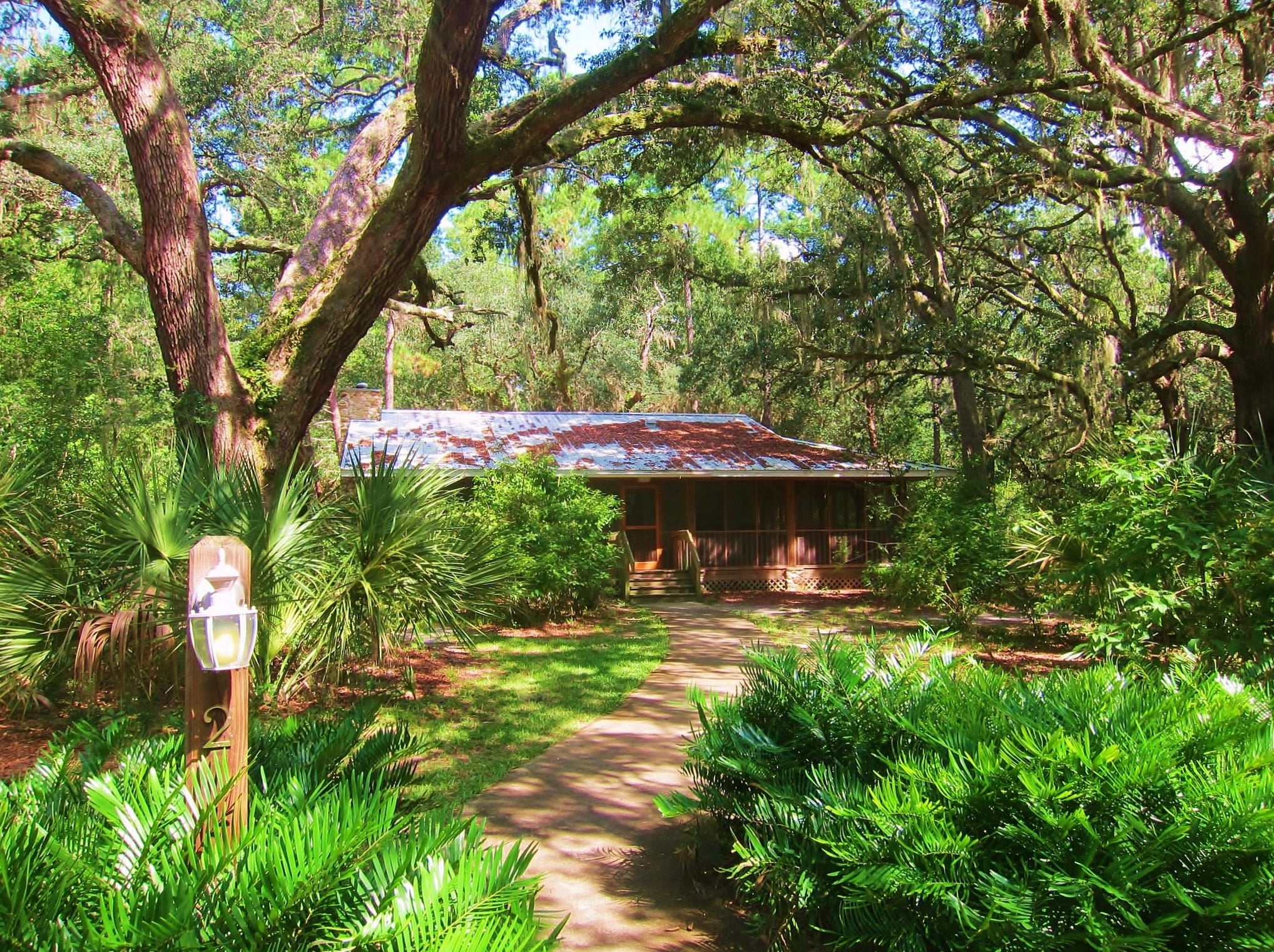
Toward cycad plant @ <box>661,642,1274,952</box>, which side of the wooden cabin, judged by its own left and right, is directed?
front

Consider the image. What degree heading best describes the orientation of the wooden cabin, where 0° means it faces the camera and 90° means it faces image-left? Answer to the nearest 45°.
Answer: approximately 0°

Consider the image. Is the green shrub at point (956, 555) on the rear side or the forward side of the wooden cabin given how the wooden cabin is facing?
on the forward side

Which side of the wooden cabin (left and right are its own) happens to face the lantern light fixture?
front

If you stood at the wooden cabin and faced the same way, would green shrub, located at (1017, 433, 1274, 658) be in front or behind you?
in front

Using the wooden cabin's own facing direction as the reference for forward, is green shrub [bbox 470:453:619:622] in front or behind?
in front

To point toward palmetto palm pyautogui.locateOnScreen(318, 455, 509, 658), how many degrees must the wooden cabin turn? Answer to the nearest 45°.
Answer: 0° — it already faces it
